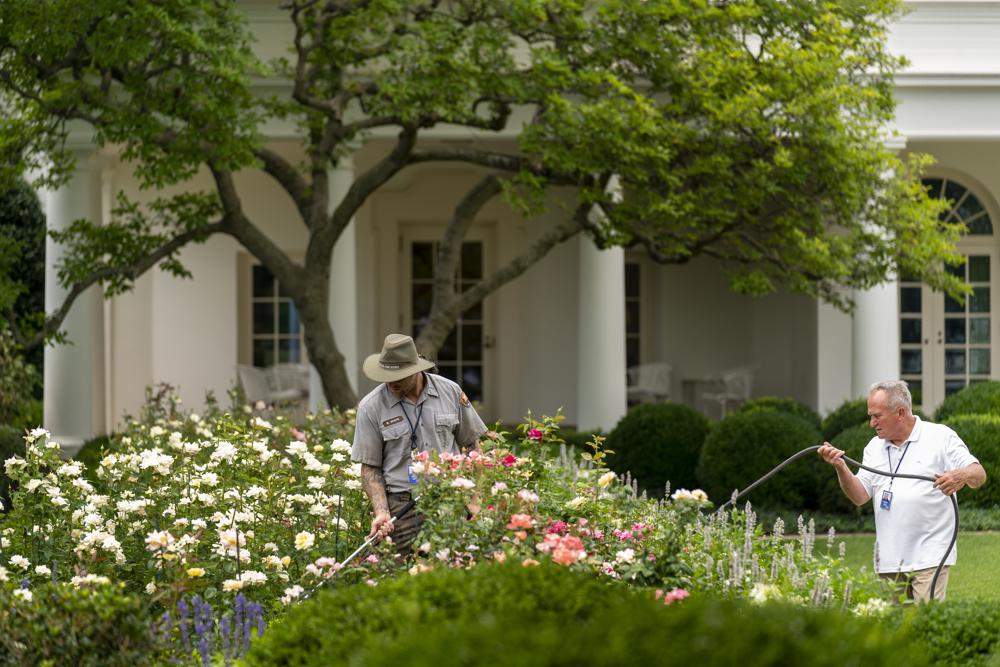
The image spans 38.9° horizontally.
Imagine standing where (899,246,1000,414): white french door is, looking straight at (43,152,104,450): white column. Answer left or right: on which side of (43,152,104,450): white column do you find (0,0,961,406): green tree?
left

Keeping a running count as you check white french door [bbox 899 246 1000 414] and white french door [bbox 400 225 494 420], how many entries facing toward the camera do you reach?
2

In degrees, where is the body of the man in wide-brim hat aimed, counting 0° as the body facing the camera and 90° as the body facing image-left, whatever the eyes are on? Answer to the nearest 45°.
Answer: approximately 0°

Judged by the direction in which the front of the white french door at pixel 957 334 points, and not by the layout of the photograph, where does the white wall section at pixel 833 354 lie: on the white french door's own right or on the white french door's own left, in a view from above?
on the white french door's own right

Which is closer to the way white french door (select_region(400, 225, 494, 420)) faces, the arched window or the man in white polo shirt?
the man in white polo shirt

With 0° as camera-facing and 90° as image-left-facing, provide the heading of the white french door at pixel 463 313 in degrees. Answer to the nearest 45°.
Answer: approximately 0°

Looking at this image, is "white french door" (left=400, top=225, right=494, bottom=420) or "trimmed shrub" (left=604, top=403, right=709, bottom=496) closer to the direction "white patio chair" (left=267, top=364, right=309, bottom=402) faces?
the trimmed shrub

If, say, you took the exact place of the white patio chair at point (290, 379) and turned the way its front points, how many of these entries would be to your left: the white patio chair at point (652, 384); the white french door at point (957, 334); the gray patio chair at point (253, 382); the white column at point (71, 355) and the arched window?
3

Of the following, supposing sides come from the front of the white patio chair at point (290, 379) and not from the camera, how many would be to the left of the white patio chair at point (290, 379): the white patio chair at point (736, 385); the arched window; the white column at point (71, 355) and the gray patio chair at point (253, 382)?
2

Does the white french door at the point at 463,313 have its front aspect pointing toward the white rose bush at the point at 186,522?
yes

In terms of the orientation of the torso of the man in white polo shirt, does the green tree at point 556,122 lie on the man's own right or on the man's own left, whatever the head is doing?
on the man's own right

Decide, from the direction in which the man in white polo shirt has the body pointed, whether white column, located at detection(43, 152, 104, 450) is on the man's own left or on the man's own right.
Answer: on the man's own right
